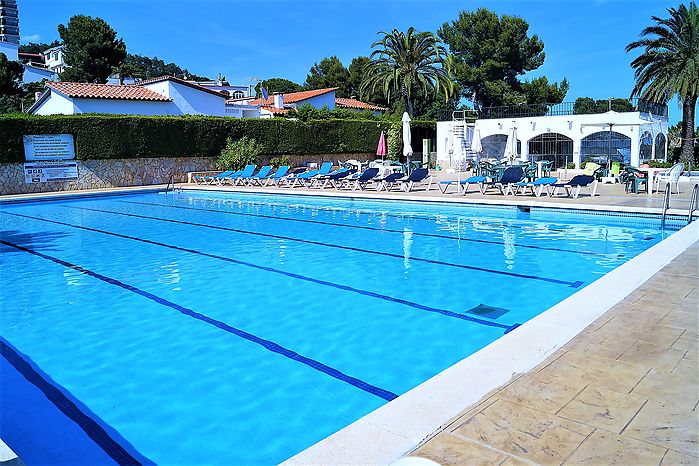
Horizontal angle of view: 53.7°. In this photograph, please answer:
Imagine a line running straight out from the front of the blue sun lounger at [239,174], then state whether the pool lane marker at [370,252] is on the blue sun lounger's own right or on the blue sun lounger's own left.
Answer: on the blue sun lounger's own left

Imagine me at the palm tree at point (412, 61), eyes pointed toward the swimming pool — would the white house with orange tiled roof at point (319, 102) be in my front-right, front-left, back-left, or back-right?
back-right

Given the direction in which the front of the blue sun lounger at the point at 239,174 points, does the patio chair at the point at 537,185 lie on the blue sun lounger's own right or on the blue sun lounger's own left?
on the blue sun lounger's own left

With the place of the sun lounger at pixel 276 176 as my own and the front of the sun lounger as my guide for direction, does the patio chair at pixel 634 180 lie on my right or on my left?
on my left

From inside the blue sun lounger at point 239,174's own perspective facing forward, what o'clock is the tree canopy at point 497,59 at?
The tree canopy is roughly at 6 o'clock from the blue sun lounger.

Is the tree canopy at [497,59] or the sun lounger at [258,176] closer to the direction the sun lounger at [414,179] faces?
the sun lounger

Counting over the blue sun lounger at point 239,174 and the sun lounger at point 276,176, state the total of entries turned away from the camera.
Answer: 0

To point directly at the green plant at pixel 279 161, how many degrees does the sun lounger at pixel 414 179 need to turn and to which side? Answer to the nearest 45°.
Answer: approximately 90° to its right

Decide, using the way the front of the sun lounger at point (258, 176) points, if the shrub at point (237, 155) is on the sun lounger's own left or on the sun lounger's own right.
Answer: on the sun lounger's own right
